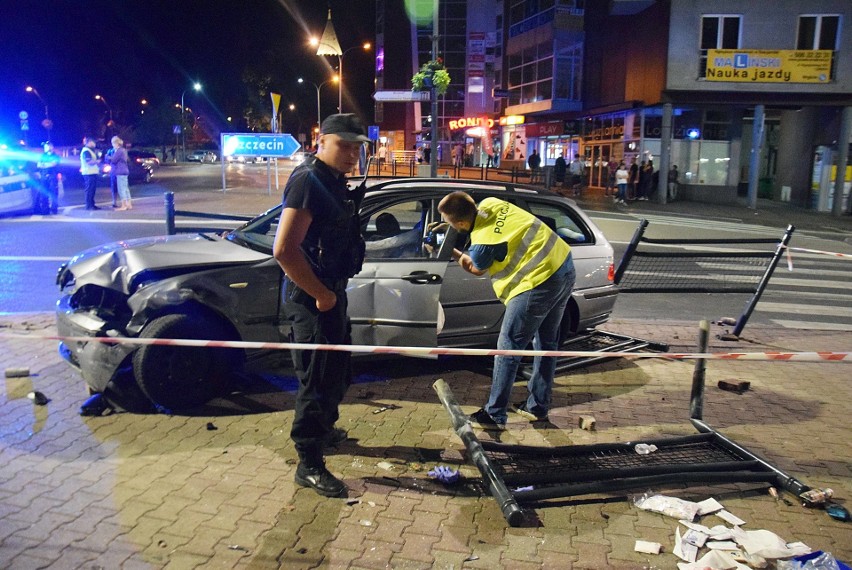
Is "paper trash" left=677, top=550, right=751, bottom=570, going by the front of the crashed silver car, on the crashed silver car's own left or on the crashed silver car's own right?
on the crashed silver car's own left

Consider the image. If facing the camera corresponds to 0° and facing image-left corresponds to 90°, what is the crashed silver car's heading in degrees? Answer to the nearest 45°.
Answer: approximately 45°

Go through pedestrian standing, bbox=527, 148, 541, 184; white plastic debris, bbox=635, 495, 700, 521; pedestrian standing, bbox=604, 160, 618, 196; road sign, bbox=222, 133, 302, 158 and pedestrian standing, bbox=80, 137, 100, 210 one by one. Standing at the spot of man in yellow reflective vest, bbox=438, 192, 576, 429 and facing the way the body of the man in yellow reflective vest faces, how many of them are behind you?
1

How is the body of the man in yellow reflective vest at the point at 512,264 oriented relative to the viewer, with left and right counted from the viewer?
facing away from the viewer and to the left of the viewer

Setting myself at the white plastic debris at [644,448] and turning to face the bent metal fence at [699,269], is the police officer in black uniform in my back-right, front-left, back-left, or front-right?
back-left

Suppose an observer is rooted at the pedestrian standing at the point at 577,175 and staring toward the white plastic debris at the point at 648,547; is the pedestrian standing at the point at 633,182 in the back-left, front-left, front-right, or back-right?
front-left

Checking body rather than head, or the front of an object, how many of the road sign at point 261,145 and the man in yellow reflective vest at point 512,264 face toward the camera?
1

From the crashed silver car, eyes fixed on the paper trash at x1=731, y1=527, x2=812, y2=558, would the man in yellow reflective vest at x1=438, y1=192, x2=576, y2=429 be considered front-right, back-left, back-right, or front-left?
front-left

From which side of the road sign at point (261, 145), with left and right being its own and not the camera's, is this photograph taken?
front

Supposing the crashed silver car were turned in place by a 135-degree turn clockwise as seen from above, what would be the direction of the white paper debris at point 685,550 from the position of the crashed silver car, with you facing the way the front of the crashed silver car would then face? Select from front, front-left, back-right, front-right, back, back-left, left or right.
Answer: back-right

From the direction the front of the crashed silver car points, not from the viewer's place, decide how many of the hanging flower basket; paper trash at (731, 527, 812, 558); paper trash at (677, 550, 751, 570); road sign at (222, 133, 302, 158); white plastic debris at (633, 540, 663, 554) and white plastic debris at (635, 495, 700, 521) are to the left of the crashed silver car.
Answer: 4

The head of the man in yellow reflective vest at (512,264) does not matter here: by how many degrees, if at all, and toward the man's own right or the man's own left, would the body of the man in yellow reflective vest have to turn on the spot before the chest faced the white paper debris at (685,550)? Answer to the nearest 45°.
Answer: approximately 180°

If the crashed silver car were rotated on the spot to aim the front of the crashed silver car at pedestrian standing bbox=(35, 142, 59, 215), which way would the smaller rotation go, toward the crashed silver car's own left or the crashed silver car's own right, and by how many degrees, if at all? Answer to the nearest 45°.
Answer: approximately 90° to the crashed silver car's own right

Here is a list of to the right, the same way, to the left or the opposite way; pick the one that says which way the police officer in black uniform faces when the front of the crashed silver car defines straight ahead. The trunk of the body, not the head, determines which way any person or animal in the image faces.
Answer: to the left
